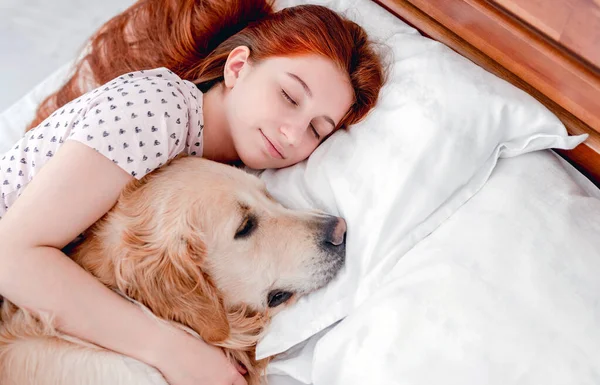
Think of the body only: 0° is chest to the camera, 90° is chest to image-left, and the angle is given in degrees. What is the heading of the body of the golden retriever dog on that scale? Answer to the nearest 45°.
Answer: approximately 270°

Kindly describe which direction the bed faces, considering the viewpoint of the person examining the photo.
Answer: facing the viewer and to the left of the viewer
